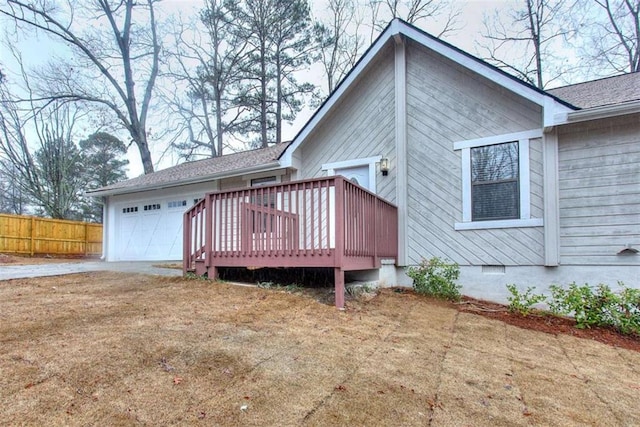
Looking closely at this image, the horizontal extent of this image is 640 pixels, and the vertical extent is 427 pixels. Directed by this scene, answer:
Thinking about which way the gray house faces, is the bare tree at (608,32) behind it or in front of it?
behind

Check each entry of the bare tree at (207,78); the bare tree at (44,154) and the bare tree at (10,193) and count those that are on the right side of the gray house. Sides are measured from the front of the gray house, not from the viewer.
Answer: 3

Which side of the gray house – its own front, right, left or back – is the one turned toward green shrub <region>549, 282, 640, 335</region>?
left

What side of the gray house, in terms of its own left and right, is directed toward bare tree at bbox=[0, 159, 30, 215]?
right

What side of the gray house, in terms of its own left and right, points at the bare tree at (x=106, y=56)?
right

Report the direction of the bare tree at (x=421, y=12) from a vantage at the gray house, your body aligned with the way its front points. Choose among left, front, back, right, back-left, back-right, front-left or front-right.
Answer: back-right

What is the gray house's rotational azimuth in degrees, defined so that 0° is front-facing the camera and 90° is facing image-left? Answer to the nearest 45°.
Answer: approximately 45°

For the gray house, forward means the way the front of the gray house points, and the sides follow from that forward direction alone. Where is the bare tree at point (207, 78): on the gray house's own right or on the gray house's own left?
on the gray house's own right

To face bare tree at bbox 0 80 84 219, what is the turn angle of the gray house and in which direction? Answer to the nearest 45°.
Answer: approximately 90° to its right

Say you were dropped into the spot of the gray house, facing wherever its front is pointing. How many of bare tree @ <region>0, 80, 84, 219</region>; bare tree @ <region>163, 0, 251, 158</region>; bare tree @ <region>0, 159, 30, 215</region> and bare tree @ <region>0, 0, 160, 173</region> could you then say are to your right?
4
